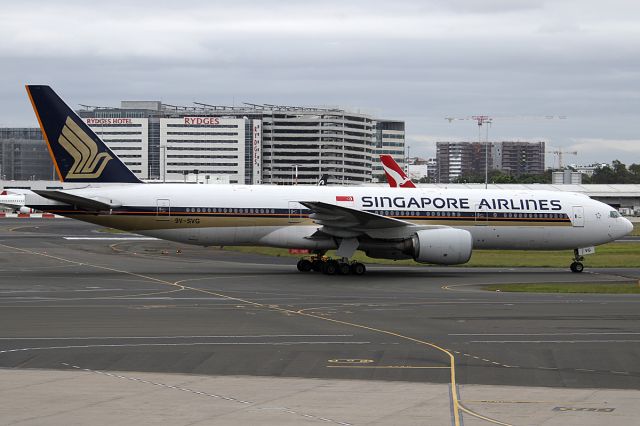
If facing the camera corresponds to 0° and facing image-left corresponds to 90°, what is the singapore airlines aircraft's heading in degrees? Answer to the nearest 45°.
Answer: approximately 270°
